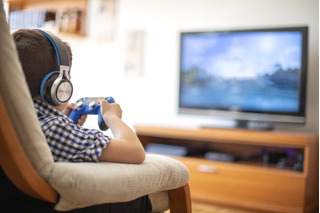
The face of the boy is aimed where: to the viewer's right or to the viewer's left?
to the viewer's right

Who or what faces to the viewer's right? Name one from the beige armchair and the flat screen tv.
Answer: the beige armchair

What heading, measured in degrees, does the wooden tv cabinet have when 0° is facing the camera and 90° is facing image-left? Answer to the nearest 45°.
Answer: approximately 45°

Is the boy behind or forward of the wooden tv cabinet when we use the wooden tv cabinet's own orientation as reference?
forward

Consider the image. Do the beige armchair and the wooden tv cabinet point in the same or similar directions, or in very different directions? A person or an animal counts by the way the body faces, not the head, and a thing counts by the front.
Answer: very different directions

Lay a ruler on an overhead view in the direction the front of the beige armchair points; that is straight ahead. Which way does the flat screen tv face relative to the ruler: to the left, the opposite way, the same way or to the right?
the opposite way

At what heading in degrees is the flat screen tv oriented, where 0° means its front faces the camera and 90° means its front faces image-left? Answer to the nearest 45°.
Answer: approximately 45°

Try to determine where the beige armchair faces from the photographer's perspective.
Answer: facing to the right of the viewer
